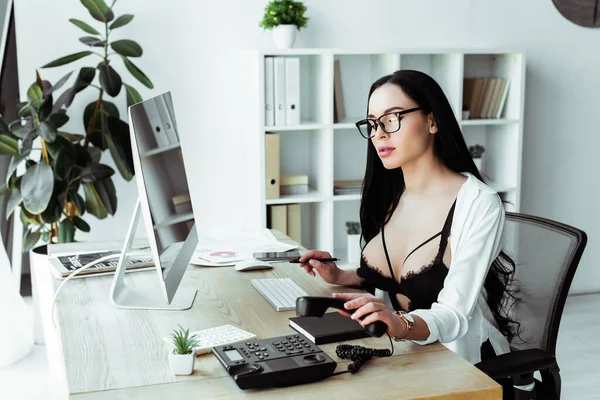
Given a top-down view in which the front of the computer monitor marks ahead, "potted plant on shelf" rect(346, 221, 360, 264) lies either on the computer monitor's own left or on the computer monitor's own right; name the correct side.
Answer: on the computer monitor's own left

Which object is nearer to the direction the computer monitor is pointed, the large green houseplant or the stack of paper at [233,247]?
the stack of paper

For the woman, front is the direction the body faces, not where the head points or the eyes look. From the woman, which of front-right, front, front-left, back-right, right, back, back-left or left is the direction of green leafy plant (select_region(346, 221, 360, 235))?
back-right

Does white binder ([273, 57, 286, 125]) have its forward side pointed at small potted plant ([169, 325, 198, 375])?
yes

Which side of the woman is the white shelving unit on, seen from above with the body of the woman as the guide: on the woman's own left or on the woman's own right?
on the woman's own right

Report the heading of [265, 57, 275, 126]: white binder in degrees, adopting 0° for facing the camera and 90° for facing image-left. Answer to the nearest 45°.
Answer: approximately 0°

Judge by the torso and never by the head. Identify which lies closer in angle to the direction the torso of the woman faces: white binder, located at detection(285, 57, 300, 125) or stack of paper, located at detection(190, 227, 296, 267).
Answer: the stack of paper

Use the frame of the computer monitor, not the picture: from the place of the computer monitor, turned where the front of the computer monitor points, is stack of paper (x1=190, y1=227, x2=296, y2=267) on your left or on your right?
on your left
